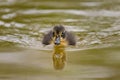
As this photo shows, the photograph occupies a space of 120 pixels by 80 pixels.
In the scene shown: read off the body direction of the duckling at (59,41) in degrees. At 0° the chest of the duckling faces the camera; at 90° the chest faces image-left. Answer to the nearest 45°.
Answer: approximately 0°
